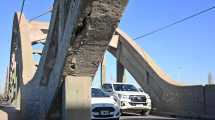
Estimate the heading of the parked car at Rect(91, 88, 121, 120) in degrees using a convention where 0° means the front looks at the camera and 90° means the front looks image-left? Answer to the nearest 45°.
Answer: approximately 315°

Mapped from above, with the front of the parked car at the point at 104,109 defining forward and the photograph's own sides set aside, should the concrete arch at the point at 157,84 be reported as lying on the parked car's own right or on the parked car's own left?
on the parked car's own left

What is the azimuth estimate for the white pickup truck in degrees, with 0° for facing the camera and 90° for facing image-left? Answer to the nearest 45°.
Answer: approximately 315°

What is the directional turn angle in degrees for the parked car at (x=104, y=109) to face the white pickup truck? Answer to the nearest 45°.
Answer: approximately 135° to its left
